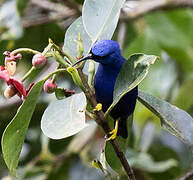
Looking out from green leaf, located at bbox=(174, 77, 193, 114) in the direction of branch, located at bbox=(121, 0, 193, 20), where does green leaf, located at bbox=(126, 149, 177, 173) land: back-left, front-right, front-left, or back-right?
back-left

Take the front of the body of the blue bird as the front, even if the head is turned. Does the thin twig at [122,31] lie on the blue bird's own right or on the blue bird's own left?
on the blue bird's own right

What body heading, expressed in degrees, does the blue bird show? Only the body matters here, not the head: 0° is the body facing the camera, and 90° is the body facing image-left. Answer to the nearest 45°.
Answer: approximately 90°
